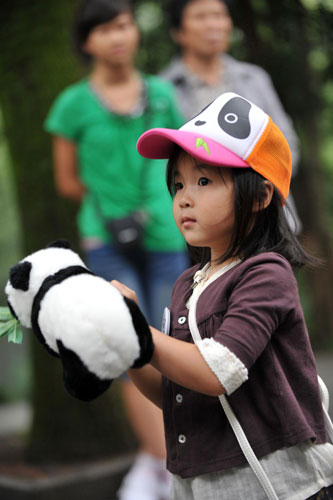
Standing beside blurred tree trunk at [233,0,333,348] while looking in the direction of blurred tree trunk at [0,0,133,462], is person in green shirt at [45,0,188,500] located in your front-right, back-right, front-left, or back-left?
front-left

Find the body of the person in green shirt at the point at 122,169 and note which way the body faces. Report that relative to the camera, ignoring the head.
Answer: toward the camera

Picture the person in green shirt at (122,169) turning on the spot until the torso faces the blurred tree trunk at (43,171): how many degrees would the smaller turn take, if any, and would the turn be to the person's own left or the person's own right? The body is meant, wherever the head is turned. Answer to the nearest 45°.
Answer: approximately 135° to the person's own right

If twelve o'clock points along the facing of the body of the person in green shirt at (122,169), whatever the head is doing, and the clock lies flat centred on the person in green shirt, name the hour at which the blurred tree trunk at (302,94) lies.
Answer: The blurred tree trunk is roughly at 7 o'clock from the person in green shirt.

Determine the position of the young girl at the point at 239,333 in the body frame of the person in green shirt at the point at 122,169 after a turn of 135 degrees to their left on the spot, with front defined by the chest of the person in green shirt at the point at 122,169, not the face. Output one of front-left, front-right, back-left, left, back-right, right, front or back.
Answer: back-right

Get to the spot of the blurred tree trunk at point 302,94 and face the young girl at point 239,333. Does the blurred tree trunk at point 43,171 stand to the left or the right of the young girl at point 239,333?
right
